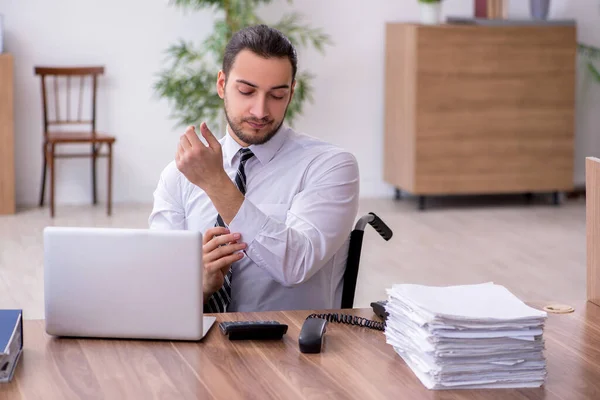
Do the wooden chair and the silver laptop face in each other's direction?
yes

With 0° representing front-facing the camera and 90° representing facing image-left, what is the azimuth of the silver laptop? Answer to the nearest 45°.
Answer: approximately 180°

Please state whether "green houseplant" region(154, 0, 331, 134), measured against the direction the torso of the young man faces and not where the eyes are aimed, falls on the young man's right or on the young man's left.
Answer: on the young man's right

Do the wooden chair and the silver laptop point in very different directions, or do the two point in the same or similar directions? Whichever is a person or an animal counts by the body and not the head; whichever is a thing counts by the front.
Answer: very different directions

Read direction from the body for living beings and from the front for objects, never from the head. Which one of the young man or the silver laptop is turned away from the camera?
the silver laptop

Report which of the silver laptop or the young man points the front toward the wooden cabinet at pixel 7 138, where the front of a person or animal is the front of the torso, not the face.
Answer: the silver laptop

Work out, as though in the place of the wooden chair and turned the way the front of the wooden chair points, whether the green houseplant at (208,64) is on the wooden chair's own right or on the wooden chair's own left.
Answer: on the wooden chair's own left

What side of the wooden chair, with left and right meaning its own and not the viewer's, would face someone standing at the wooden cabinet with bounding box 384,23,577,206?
left

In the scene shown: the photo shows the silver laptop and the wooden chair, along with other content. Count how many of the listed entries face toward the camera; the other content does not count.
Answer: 1

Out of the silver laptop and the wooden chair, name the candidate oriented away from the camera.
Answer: the silver laptop
